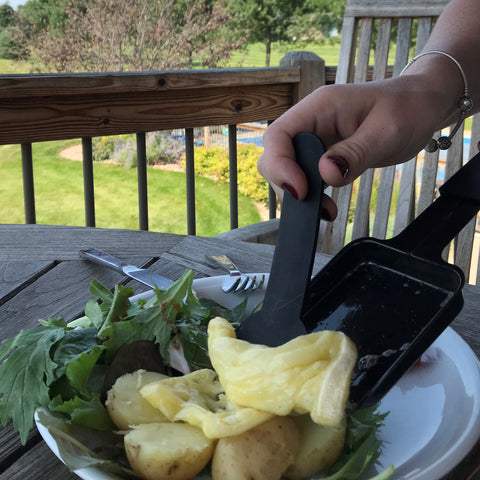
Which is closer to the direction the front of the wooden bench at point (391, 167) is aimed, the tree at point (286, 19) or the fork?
the fork

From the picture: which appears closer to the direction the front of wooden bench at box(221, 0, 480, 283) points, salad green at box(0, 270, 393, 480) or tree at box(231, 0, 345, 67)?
the salad green

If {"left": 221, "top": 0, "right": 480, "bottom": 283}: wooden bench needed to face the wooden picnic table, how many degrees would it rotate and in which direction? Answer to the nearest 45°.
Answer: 0° — it already faces it

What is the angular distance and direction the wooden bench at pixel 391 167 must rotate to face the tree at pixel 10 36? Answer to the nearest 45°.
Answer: approximately 90° to its right

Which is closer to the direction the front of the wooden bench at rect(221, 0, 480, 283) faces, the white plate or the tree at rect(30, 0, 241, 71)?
the white plate

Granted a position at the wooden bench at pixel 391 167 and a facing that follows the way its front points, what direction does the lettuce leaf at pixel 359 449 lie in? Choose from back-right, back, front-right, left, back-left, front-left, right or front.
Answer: front-left

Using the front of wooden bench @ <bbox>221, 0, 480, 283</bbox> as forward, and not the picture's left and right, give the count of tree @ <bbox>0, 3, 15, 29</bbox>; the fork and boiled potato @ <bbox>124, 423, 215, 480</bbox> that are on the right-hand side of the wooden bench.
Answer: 1

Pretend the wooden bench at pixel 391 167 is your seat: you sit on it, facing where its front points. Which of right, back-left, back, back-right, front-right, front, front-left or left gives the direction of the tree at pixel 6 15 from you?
right

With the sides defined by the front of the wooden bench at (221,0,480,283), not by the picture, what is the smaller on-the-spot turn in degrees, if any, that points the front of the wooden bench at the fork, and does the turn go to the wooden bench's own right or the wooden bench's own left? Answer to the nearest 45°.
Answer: approximately 45° to the wooden bench's own left

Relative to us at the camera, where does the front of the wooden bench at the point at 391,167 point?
facing the viewer and to the left of the viewer

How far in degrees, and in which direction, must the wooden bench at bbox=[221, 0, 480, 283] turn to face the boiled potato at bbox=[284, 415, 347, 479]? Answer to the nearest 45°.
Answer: approximately 45° to its left

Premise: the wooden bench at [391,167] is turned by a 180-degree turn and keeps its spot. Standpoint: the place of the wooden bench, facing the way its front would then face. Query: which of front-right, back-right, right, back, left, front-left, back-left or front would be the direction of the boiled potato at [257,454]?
back-right

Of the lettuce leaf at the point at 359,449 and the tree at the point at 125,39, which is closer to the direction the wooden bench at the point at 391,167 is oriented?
the lettuce leaf

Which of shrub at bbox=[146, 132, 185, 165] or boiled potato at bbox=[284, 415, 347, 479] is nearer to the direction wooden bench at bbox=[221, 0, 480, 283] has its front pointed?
the boiled potato

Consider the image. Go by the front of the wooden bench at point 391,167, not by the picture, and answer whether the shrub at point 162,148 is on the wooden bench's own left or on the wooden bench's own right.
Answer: on the wooden bench's own right

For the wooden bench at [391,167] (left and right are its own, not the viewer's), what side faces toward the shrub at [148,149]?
right
